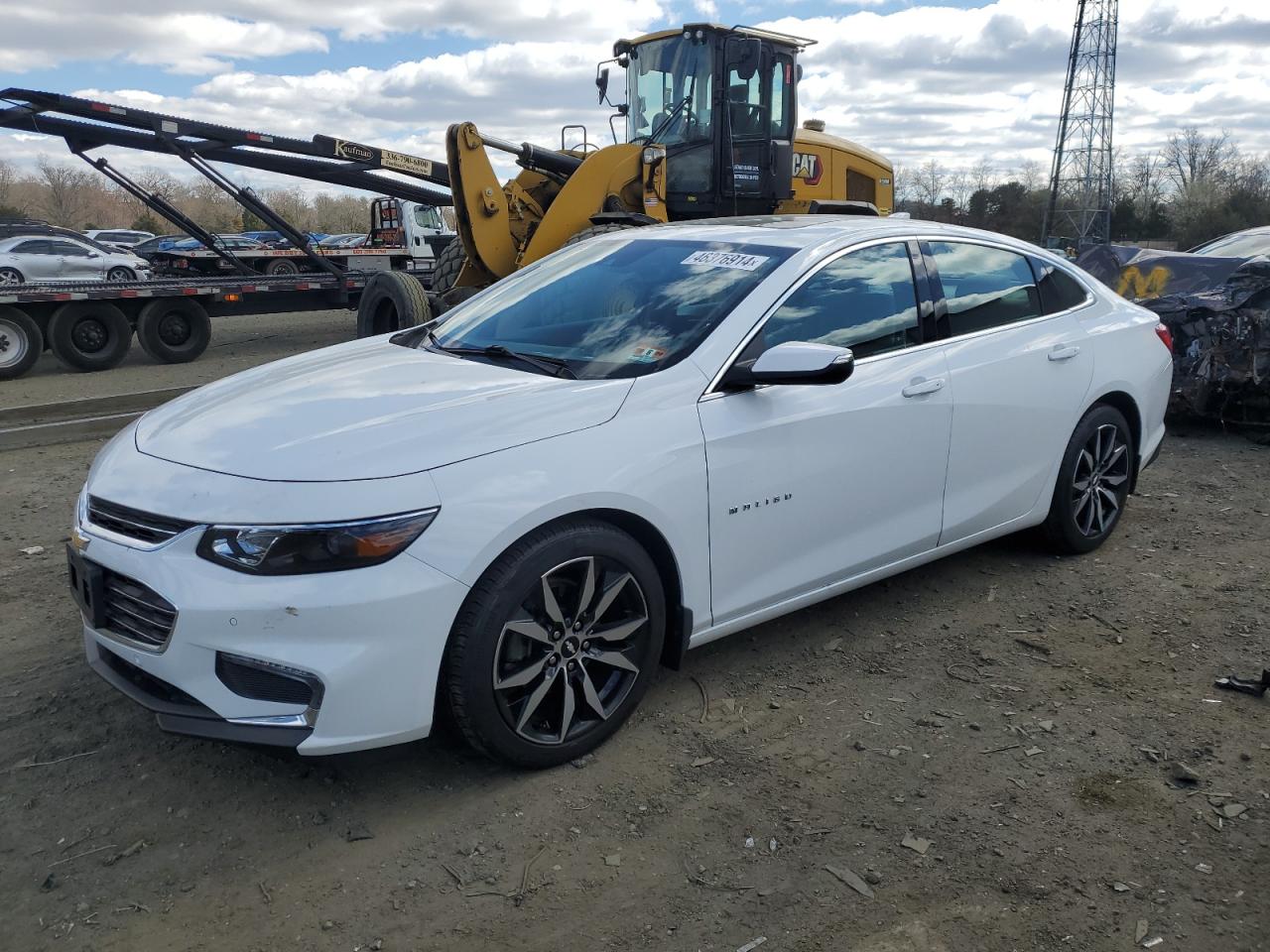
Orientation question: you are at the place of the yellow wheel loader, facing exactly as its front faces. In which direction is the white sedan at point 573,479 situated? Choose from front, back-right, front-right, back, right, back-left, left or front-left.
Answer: front-left

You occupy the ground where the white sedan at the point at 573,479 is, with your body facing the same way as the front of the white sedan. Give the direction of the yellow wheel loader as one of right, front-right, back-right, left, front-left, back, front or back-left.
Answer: back-right

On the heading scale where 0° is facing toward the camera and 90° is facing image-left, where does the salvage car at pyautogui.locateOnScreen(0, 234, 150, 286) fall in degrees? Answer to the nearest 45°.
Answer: approximately 270°

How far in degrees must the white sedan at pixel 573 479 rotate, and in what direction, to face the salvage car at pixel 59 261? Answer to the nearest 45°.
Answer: approximately 90° to its right

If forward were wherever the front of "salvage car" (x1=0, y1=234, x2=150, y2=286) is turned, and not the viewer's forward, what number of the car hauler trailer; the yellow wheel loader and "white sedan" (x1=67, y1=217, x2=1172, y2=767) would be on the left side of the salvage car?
0

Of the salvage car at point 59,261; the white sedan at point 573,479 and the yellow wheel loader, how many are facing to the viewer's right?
1

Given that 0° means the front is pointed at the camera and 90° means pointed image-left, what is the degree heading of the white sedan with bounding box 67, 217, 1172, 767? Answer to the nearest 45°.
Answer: approximately 45°

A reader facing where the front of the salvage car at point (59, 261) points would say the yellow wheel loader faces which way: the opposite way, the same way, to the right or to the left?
the opposite way

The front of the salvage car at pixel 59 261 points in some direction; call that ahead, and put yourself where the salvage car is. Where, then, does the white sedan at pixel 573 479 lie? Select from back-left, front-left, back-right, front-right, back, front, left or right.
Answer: right

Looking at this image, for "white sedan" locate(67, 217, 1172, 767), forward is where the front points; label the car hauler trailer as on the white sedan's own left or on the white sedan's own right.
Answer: on the white sedan's own right

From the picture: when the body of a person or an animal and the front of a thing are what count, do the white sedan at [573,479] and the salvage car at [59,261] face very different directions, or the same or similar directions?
very different directions

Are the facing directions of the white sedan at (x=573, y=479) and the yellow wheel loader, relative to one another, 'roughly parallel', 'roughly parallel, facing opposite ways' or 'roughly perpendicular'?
roughly parallel
